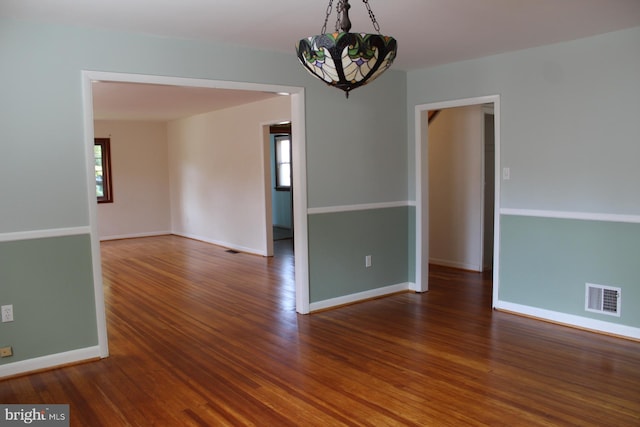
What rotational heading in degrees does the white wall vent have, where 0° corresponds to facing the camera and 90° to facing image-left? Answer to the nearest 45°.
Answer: approximately 45°

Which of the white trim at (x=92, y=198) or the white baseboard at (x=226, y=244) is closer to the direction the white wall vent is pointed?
the white trim

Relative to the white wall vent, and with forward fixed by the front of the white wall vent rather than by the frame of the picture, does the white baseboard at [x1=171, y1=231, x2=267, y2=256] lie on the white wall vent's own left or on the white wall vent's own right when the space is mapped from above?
on the white wall vent's own right

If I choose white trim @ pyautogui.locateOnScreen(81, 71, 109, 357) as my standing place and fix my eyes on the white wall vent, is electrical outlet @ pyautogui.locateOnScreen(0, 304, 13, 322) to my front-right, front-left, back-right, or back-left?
back-right

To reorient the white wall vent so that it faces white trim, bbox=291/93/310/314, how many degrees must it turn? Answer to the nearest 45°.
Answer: approximately 45° to its right

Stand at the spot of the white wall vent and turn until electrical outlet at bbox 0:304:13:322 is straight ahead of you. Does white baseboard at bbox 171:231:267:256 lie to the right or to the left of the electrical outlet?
right

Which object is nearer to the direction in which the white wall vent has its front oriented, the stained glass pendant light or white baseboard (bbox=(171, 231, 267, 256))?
the stained glass pendant light
